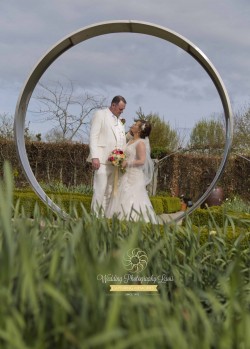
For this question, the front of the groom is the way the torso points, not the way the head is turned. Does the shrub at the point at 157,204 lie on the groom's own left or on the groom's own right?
on the groom's own left

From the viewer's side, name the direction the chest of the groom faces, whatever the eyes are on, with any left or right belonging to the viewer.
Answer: facing the viewer and to the right of the viewer

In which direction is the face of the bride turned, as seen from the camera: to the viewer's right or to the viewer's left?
to the viewer's left
